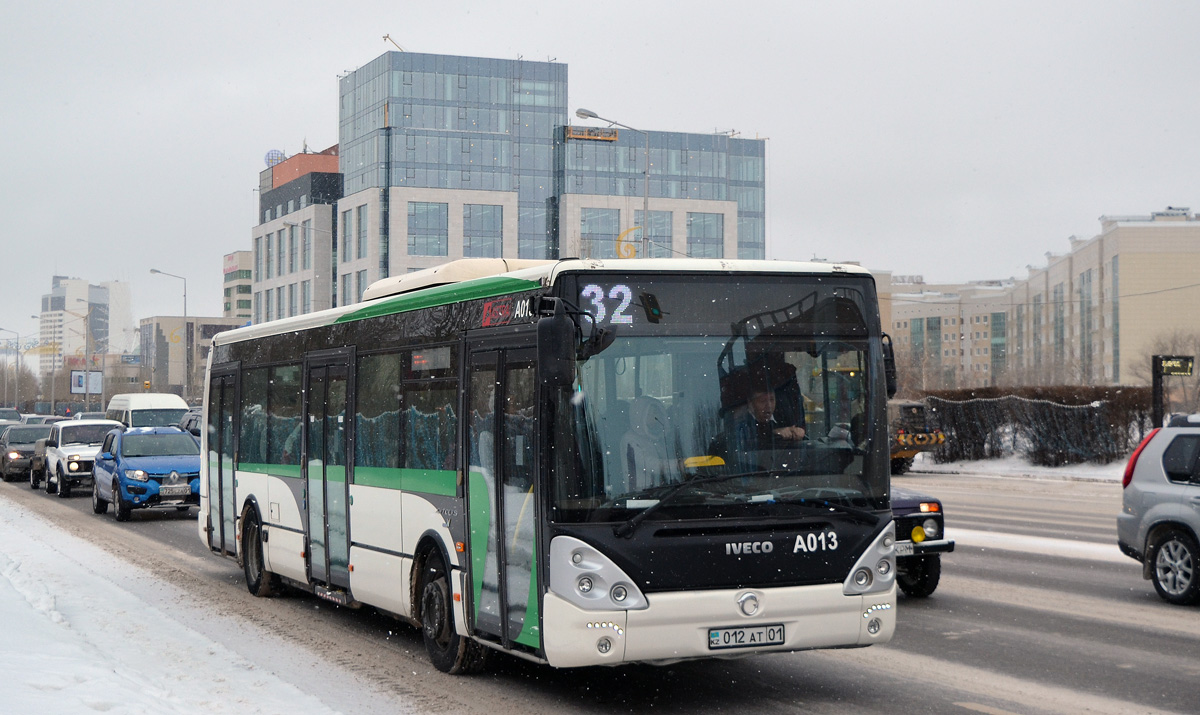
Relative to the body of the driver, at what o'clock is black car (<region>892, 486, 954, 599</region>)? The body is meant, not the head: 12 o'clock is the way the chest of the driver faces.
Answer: The black car is roughly at 8 o'clock from the driver.

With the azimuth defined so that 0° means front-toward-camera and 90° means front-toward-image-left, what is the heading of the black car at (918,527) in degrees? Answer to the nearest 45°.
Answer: approximately 315°

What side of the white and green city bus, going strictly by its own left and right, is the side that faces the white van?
back

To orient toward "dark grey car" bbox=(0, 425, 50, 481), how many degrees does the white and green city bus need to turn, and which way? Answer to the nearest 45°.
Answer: approximately 180°

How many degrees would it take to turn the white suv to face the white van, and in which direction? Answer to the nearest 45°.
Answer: approximately 135° to its left

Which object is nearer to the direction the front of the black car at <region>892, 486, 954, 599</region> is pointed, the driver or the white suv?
the driver
